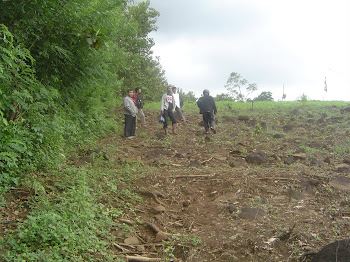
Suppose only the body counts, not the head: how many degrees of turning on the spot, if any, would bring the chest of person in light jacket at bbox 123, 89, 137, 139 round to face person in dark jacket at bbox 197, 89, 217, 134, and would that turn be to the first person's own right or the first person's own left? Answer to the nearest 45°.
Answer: approximately 45° to the first person's own left

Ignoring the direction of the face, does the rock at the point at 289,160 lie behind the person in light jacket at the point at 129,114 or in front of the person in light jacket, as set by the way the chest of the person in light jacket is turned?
in front

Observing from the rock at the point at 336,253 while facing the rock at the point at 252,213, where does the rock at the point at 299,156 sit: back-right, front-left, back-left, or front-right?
front-right

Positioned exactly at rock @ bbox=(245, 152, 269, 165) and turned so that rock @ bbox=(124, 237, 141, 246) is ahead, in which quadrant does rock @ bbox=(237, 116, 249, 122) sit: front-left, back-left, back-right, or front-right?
back-right

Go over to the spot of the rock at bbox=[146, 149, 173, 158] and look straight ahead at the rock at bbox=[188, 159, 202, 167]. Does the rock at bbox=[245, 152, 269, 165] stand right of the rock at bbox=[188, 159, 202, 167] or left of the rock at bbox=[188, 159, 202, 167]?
left

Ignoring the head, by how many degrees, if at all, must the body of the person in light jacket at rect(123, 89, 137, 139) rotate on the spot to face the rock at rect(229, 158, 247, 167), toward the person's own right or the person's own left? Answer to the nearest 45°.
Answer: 0° — they already face it

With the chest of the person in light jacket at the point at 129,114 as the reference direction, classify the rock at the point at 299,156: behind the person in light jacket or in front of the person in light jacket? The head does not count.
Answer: in front

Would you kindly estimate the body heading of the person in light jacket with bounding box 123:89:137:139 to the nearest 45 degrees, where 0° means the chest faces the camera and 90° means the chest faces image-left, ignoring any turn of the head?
approximately 315°

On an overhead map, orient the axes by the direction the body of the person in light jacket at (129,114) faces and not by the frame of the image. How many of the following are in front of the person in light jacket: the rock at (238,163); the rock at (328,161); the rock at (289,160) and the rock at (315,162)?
4
